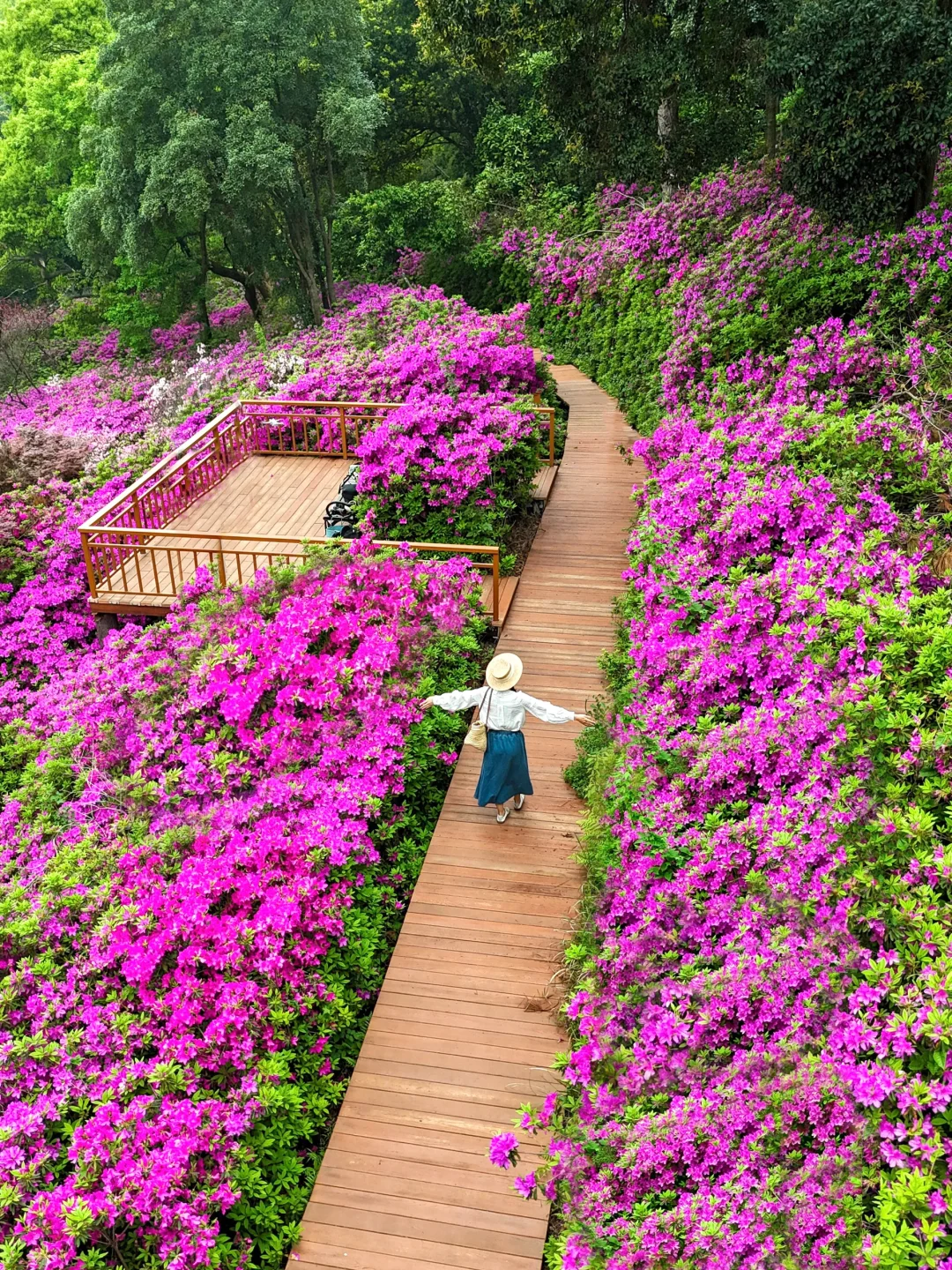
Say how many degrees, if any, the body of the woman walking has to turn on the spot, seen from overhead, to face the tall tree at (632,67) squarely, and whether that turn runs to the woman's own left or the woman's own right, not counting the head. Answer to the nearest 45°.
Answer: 0° — they already face it

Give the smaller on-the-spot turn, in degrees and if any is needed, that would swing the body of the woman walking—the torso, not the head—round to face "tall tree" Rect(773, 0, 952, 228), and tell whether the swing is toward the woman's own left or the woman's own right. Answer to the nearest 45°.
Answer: approximately 45° to the woman's own right

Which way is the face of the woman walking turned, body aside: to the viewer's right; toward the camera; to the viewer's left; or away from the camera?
away from the camera

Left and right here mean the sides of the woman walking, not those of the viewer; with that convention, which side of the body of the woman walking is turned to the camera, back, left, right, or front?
back

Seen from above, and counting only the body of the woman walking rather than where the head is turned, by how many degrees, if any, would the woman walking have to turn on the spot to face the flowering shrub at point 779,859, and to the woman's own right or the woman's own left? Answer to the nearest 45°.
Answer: approximately 135° to the woman's own right

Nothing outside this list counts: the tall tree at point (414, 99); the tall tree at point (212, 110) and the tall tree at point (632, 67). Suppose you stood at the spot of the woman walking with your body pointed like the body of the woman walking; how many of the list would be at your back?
0

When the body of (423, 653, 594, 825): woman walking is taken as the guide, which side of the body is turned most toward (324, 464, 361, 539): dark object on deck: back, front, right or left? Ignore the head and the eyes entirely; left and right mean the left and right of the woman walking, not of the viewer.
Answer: front

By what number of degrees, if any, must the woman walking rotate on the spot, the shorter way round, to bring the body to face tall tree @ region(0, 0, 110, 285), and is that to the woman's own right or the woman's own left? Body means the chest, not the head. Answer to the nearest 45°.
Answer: approximately 45° to the woman's own left

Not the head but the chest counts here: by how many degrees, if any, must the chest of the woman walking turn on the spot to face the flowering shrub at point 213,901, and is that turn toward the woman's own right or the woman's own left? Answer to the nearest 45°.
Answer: approximately 135° to the woman's own left

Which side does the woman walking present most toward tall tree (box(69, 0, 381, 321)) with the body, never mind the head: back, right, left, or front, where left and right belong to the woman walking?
front

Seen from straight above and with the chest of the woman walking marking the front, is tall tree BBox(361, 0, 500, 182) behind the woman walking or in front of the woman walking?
in front

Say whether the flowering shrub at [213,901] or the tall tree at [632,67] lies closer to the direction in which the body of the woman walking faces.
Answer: the tall tree

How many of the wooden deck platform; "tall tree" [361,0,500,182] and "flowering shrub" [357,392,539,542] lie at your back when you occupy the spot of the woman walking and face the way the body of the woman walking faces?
0

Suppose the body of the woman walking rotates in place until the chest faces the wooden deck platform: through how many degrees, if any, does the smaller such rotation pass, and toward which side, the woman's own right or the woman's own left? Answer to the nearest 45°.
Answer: approximately 45° to the woman's own left
